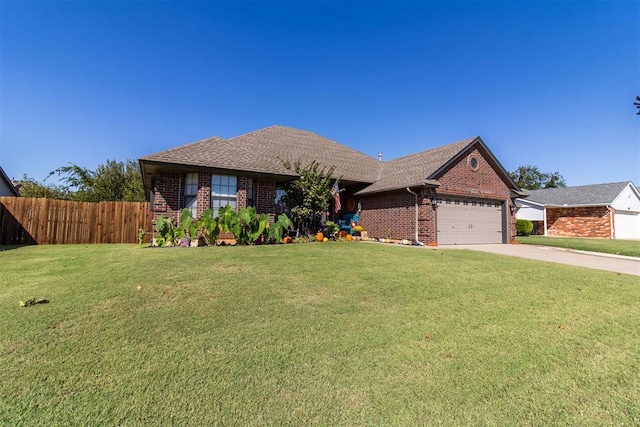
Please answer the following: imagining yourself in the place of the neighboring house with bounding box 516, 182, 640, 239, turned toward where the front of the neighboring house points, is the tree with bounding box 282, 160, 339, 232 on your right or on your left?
on your right

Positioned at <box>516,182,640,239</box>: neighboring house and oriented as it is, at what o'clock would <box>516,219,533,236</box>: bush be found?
The bush is roughly at 3 o'clock from the neighboring house.

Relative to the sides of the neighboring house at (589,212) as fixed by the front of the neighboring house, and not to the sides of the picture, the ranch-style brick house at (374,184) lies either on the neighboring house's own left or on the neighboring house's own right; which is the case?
on the neighboring house's own right

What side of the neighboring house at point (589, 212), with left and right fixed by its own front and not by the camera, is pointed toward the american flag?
right

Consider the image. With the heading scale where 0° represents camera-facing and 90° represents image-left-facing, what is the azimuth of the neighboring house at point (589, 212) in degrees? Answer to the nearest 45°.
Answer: approximately 315°

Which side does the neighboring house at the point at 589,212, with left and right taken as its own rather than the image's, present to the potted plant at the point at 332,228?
right

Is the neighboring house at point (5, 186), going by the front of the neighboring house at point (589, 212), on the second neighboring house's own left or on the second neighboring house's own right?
on the second neighboring house's own right
